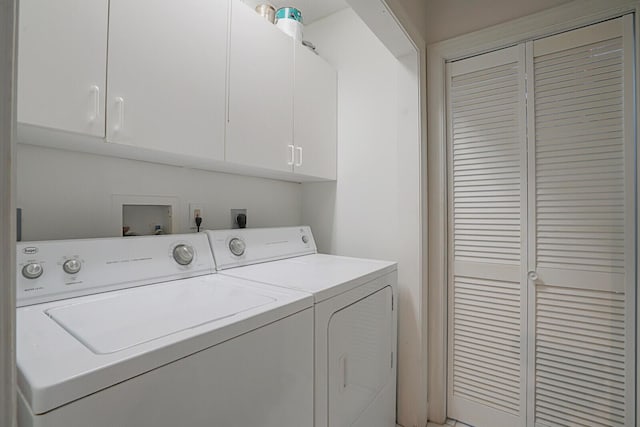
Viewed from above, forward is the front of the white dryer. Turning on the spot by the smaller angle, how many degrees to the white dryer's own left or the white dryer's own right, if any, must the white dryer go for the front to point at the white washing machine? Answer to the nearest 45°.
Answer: approximately 90° to the white dryer's own right

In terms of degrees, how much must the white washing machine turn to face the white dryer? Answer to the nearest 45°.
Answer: approximately 45° to its left

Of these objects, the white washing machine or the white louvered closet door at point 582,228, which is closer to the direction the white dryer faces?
the white louvered closet door

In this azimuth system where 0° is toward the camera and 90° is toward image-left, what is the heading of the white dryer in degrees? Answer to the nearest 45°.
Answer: approximately 315°

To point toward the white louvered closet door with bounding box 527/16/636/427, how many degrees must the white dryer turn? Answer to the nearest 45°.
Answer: approximately 45° to its left

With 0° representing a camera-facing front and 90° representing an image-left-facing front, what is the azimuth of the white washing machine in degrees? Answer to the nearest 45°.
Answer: approximately 315°

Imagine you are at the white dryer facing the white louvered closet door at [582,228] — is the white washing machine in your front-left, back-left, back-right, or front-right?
back-right
